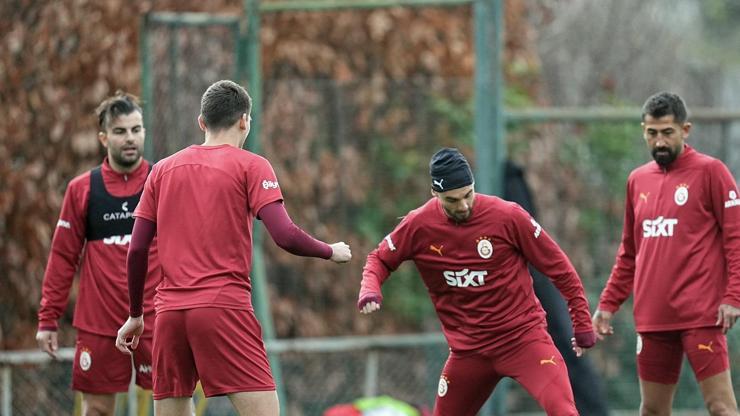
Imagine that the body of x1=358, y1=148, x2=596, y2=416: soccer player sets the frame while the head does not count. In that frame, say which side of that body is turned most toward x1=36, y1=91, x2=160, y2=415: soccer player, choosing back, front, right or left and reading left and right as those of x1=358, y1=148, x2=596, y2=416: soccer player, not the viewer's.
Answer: right

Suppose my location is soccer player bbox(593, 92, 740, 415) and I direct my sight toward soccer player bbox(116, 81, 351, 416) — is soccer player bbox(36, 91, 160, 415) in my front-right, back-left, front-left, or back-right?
front-right

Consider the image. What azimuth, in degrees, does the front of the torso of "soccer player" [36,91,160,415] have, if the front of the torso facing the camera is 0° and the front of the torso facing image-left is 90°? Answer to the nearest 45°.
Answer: approximately 315°

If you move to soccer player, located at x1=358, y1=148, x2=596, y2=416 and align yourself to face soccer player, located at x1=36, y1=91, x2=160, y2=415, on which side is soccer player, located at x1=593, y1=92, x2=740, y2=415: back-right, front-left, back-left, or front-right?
back-right

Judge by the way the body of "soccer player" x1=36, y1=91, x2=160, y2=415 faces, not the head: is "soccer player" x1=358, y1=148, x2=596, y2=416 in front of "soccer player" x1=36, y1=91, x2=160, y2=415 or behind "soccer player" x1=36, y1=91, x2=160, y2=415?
in front

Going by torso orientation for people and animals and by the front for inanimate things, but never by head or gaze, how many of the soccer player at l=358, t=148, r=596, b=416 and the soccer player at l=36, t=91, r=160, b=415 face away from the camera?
0

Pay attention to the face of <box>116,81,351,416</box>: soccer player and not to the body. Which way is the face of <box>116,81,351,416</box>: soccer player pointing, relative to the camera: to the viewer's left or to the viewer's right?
to the viewer's right

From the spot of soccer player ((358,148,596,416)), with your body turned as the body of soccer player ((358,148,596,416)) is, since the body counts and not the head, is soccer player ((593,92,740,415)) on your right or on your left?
on your left

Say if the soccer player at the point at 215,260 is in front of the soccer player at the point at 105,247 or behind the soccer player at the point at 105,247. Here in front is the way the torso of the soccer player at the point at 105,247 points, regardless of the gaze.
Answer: in front

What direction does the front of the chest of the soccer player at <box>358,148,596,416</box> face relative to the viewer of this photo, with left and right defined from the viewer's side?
facing the viewer

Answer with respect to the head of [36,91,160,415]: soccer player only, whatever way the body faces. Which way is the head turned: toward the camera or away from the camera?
toward the camera
